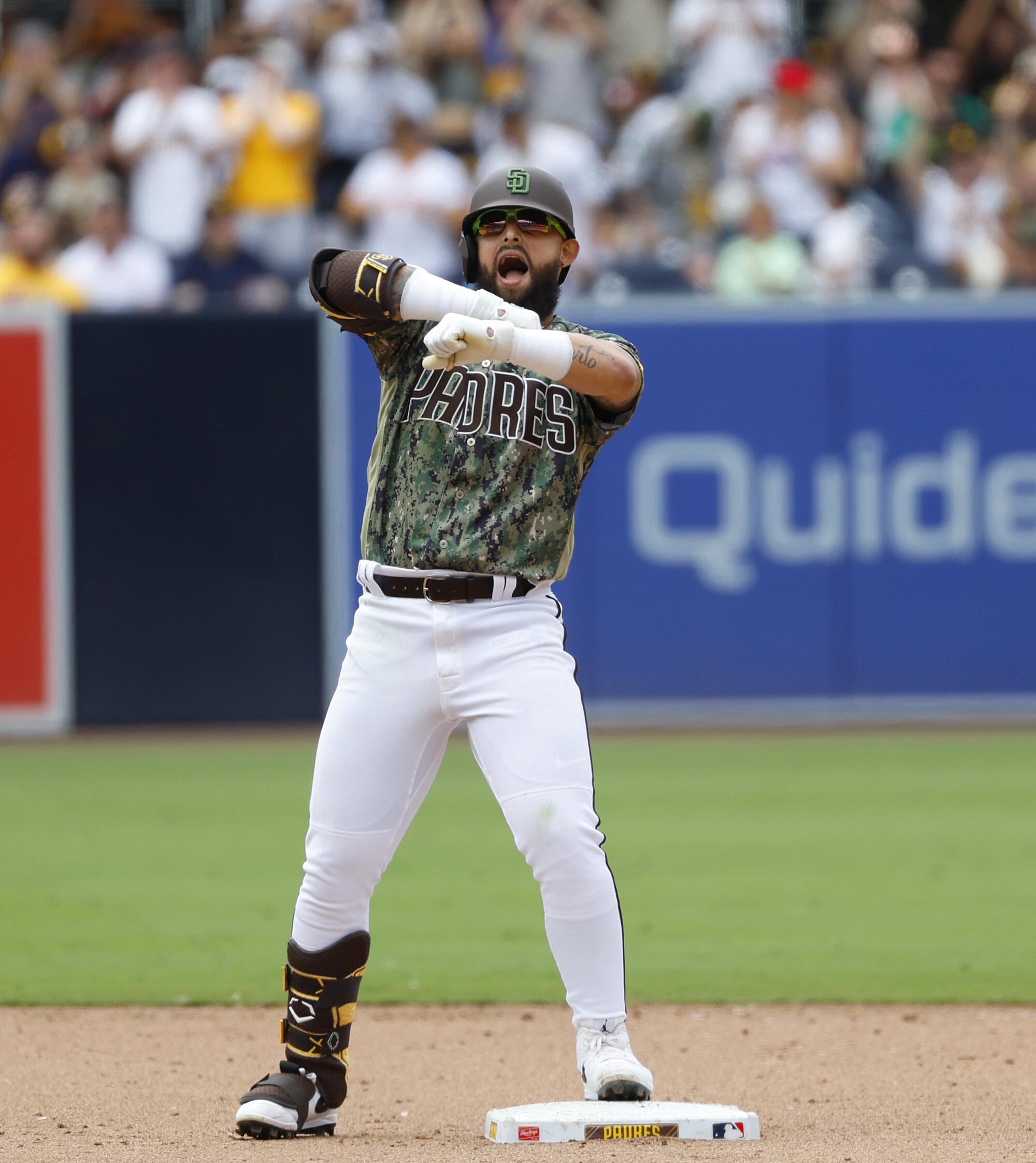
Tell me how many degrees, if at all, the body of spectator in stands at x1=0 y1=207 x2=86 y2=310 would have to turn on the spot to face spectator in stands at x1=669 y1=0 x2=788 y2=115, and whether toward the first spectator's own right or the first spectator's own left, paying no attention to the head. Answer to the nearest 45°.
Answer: approximately 90° to the first spectator's own left

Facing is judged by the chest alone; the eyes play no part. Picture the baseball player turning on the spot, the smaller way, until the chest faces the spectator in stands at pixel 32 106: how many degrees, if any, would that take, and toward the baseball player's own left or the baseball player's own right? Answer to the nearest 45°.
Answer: approximately 180°

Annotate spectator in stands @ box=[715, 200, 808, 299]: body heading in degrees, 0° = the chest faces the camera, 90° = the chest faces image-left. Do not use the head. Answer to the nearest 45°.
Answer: approximately 0°
